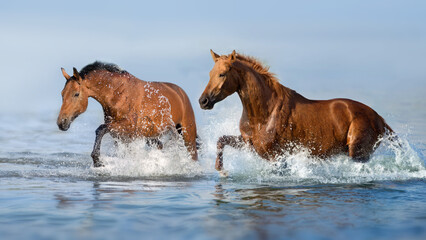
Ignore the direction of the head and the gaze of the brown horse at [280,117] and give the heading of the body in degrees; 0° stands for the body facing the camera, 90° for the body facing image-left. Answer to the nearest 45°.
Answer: approximately 90°

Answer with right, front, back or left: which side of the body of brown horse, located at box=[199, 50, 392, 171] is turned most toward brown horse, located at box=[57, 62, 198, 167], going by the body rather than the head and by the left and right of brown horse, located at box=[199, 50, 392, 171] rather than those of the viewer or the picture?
front
